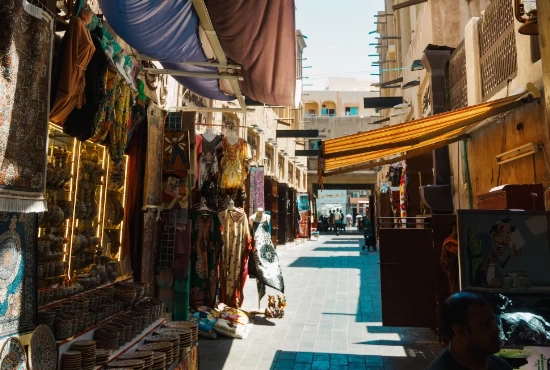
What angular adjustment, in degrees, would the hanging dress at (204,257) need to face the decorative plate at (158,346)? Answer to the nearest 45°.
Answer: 0° — it already faces it

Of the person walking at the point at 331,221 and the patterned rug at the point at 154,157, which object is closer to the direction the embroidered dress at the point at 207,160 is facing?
the patterned rug

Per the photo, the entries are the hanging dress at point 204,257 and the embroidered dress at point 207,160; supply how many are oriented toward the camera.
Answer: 2

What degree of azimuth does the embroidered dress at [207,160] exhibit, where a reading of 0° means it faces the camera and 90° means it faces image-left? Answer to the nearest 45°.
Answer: approximately 0°

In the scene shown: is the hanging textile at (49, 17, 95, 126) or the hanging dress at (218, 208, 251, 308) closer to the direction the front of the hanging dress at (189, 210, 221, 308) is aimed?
the hanging textile

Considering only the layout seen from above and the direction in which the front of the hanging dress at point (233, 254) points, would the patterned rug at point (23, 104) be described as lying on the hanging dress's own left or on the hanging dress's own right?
on the hanging dress's own right

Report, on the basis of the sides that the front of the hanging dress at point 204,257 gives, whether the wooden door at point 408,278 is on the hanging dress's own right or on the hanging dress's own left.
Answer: on the hanging dress's own left

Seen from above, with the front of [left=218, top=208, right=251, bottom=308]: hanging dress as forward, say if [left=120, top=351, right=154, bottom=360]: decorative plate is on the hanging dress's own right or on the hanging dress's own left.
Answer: on the hanging dress's own right

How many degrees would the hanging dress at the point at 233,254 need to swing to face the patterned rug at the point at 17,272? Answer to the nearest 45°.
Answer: approximately 45° to its right

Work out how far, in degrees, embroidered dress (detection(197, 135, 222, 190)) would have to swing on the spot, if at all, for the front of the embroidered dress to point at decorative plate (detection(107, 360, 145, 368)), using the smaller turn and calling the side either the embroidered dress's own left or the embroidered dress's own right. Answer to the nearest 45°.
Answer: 0° — it already faces it
